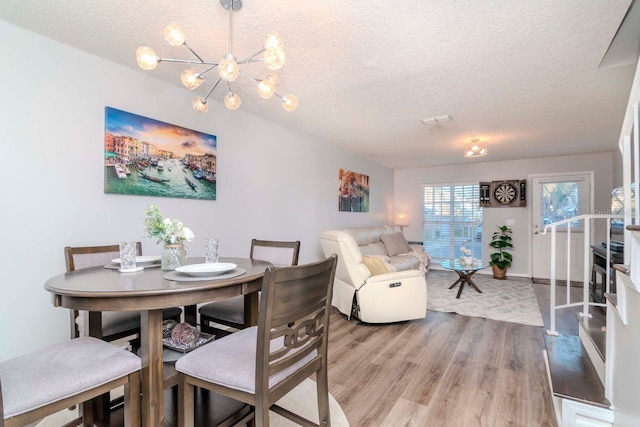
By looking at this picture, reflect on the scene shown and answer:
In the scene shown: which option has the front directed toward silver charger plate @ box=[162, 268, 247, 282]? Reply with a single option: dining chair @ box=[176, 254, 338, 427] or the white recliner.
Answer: the dining chair

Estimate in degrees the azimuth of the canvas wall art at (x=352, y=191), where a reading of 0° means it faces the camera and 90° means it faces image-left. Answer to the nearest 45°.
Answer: approximately 315°

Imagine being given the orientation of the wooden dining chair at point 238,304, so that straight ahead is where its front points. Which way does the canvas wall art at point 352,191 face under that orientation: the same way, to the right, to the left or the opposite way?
to the left

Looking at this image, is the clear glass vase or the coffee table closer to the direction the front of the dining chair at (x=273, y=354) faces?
the clear glass vase

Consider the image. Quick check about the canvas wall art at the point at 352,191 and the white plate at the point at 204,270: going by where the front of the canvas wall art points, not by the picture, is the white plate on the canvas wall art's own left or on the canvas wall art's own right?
on the canvas wall art's own right

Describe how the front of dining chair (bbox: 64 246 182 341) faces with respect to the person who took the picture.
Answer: facing the viewer and to the right of the viewer

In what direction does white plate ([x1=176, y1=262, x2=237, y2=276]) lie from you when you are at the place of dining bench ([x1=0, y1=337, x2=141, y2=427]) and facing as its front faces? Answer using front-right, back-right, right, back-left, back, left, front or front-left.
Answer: front-right

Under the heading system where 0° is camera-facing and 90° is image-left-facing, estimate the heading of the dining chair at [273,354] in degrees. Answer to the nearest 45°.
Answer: approximately 135°

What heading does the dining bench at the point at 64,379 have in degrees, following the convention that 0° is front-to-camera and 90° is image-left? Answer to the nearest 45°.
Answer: approximately 225°
